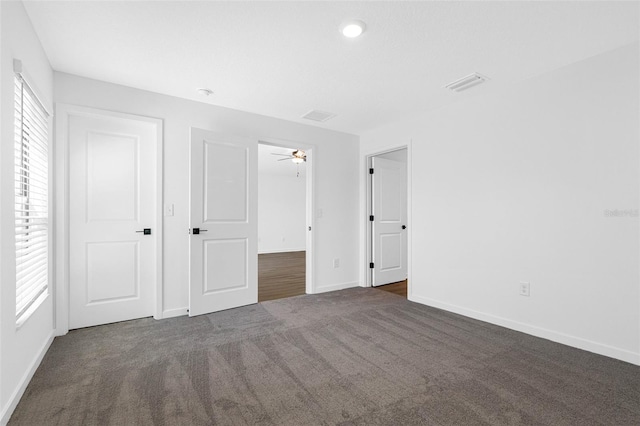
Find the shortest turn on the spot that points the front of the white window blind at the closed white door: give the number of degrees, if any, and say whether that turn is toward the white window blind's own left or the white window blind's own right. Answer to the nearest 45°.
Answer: approximately 45° to the white window blind's own left

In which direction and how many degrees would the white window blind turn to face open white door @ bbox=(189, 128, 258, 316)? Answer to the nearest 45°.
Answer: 0° — it already faces it

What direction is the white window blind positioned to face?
to the viewer's right

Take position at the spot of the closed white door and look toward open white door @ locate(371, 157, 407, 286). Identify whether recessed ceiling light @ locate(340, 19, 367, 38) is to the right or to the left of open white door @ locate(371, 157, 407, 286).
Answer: right

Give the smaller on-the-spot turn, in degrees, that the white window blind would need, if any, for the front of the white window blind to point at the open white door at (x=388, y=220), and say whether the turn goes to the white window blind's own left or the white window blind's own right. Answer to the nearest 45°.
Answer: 0° — it already faces it
